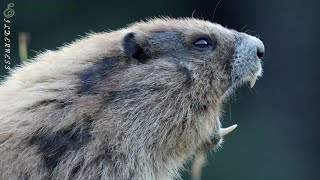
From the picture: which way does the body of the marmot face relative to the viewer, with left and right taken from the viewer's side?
facing to the right of the viewer
